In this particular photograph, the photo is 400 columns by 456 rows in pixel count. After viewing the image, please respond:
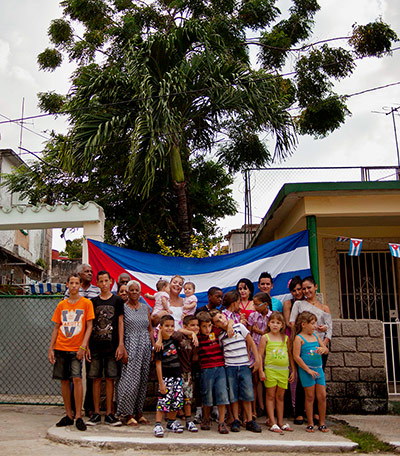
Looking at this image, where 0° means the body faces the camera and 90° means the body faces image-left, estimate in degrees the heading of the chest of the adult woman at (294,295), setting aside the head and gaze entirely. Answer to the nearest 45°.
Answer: approximately 315°

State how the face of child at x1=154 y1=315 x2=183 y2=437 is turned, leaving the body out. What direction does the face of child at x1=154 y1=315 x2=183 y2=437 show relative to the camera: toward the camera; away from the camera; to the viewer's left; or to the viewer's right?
toward the camera

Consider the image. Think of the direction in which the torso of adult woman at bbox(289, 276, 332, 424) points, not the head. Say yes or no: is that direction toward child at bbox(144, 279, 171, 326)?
no

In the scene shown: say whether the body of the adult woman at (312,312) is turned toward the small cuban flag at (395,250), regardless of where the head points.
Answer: no

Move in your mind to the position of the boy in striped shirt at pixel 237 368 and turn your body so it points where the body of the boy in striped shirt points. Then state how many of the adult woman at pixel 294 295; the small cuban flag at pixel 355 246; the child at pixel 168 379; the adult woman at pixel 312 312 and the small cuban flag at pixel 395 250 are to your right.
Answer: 1

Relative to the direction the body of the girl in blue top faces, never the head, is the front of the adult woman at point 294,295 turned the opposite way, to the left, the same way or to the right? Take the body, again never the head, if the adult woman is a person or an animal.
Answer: the same way

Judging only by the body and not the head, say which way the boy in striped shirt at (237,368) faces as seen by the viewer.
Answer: toward the camera

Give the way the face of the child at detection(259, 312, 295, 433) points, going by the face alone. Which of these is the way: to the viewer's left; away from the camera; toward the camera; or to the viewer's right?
toward the camera

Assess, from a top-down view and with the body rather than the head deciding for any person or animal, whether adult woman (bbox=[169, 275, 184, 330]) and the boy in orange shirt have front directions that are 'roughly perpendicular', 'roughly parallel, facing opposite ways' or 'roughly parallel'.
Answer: roughly parallel

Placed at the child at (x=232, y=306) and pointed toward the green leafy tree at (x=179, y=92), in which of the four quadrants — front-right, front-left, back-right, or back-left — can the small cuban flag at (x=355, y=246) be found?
front-right

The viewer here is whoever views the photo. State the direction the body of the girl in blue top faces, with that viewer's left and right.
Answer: facing the viewer and to the right of the viewer

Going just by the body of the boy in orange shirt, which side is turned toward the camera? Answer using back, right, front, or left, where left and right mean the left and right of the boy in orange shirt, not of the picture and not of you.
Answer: front

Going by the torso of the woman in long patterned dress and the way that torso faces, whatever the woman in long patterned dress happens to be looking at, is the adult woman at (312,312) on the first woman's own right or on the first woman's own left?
on the first woman's own left

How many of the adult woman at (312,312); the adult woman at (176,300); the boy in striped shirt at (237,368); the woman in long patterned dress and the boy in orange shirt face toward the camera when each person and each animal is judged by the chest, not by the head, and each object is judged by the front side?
5

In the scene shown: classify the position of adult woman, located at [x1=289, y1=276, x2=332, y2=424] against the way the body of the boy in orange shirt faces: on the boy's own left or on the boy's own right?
on the boy's own left

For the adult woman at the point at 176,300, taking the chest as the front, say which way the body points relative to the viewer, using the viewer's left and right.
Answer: facing the viewer

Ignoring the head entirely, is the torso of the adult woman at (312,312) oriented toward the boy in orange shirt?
no
